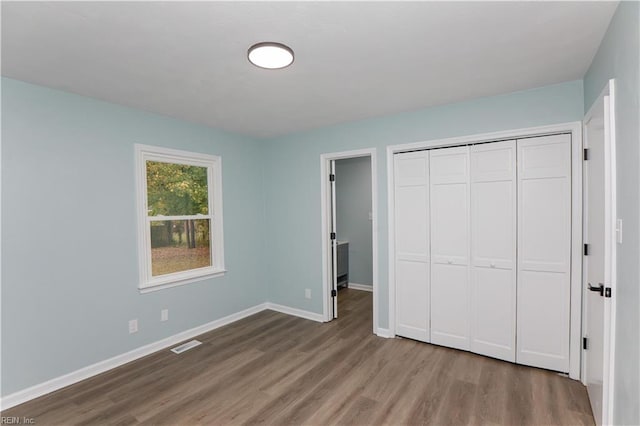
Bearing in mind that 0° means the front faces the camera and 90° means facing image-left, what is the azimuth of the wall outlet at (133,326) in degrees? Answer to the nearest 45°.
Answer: approximately 315°

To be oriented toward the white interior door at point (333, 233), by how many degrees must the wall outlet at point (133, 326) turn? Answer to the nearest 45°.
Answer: approximately 45° to its left

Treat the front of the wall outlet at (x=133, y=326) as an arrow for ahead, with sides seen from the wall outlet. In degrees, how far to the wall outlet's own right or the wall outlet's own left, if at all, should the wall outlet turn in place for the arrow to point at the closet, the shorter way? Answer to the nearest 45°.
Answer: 0° — it already faces it

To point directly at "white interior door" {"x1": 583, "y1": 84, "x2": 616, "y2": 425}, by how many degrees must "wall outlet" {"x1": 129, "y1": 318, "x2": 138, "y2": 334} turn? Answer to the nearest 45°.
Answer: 0° — it already faces it
